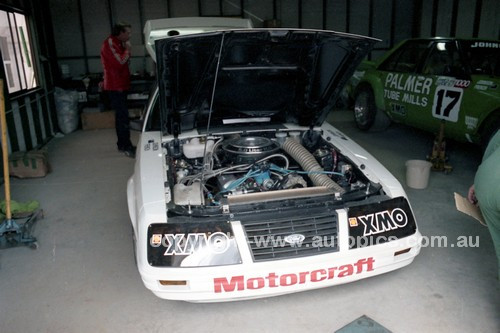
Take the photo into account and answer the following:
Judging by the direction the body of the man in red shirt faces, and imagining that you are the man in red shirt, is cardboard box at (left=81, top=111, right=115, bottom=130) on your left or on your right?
on your left

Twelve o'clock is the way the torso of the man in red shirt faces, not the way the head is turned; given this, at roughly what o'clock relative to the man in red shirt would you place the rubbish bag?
The rubbish bag is roughly at 8 o'clock from the man in red shirt.

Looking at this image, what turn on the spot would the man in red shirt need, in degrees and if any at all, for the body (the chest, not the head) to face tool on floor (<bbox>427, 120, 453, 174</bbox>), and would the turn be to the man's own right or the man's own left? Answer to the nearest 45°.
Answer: approximately 45° to the man's own right

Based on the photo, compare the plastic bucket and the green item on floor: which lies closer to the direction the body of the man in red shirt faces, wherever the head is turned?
the plastic bucket

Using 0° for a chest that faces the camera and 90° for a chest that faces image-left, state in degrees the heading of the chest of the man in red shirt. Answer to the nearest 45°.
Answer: approximately 270°

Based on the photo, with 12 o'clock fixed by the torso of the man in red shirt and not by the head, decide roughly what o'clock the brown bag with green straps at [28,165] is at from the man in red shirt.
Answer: The brown bag with green straps is roughly at 5 o'clock from the man in red shirt.

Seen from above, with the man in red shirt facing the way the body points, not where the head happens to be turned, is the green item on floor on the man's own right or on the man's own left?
on the man's own right

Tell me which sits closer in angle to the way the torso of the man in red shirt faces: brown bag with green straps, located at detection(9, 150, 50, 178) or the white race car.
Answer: the white race car
